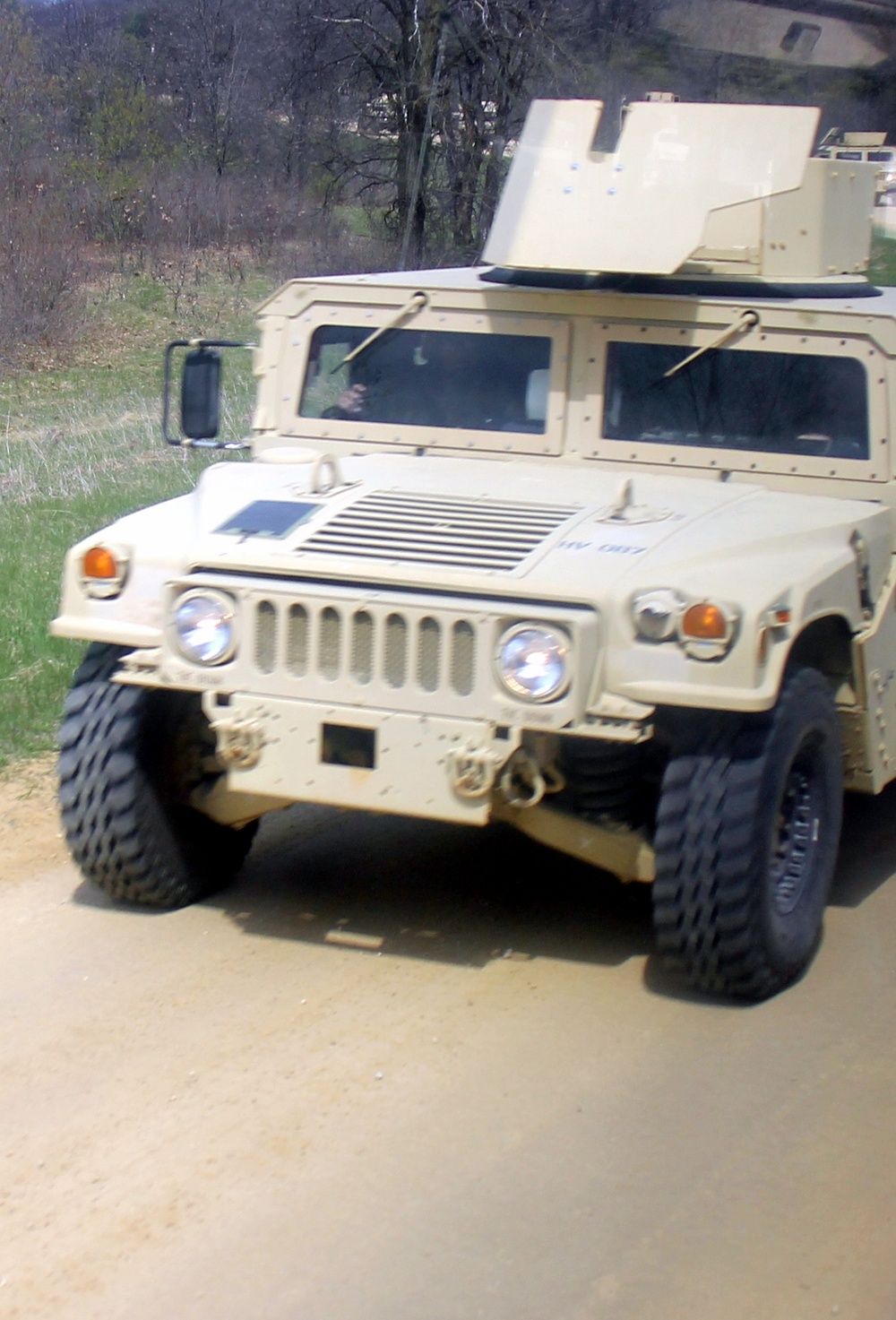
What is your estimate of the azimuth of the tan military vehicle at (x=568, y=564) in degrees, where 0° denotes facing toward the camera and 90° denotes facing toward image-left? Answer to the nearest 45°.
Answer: approximately 45°

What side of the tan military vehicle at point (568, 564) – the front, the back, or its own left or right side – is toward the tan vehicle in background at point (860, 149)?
back

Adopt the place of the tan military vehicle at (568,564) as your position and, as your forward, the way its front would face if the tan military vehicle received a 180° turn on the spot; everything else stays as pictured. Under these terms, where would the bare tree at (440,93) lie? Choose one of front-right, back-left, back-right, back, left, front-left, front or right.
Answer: front-left
